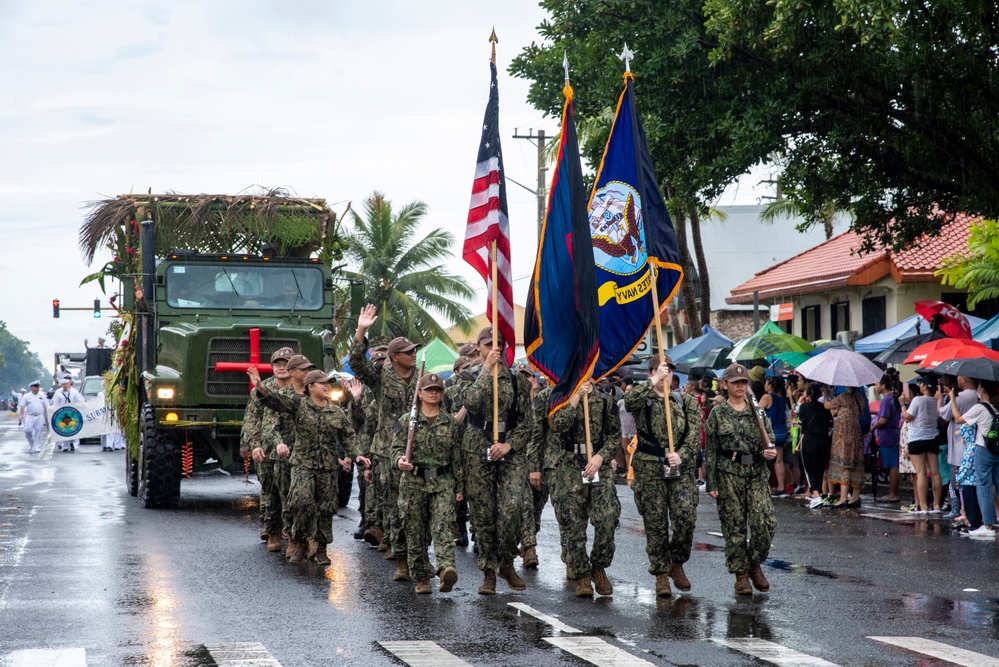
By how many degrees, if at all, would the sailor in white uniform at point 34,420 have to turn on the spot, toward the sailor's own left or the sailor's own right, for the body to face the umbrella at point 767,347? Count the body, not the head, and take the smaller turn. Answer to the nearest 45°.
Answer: approximately 45° to the sailor's own left

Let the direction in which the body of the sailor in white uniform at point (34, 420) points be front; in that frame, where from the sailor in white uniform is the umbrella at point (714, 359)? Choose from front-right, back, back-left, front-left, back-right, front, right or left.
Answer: front-left

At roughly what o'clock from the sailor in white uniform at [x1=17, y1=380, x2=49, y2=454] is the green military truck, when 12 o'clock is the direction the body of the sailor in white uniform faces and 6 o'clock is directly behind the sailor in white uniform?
The green military truck is roughly at 12 o'clock from the sailor in white uniform.

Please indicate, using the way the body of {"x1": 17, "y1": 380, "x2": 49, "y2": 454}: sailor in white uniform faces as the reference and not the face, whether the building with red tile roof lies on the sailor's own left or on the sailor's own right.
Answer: on the sailor's own left

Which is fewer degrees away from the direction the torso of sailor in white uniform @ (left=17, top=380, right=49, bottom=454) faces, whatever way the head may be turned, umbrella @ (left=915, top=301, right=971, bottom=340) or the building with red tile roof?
the umbrella

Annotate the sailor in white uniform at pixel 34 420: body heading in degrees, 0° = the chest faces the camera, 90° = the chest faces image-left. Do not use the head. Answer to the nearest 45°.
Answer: approximately 0°

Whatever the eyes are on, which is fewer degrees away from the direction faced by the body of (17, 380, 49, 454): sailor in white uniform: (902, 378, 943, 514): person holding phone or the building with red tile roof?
the person holding phone

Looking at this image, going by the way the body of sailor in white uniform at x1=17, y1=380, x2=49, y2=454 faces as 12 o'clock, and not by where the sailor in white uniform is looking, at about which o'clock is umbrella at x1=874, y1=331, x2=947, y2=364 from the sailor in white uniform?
The umbrella is roughly at 11 o'clock from the sailor in white uniform.

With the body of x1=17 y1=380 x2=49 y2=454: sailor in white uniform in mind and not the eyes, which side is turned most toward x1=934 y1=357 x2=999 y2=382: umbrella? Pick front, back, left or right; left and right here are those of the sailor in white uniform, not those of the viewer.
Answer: front

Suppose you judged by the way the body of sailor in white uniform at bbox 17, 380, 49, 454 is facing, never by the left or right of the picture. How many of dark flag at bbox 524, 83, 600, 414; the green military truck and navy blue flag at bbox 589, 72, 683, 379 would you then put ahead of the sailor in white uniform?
3

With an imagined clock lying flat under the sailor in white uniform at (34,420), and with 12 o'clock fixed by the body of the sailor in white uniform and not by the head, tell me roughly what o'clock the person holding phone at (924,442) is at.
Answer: The person holding phone is roughly at 11 o'clock from the sailor in white uniform.

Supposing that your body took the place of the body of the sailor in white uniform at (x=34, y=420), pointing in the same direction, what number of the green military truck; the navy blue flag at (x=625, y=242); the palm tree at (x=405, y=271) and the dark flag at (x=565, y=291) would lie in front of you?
3

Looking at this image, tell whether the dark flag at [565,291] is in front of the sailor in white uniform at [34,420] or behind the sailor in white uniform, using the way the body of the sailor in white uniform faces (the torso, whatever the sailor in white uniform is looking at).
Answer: in front

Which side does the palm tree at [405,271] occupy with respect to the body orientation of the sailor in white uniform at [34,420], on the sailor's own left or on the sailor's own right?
on the sailor's own left
